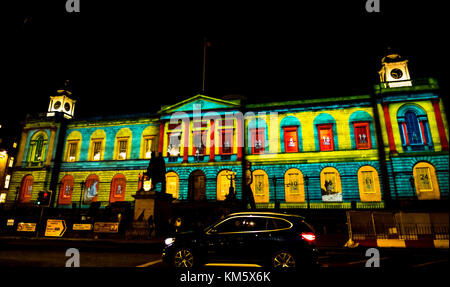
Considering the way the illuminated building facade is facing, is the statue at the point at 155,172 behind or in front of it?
in front

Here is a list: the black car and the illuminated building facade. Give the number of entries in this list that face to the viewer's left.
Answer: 1

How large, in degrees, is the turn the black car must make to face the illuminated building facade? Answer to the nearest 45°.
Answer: approximately 90° to its right

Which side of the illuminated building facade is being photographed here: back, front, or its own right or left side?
front

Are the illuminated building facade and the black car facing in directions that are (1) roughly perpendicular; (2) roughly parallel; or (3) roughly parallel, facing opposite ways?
roughly perpendicular

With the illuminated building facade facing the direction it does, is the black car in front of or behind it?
in front

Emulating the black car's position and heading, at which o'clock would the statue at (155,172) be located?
The statue is roughly at 2 o'clock from the black car.

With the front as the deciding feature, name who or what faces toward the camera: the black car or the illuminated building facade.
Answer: the illuminated building facade

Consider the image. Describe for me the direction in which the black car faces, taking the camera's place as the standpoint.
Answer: facing to the left of the viewer

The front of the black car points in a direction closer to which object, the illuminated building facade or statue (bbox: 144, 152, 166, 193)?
the statue
